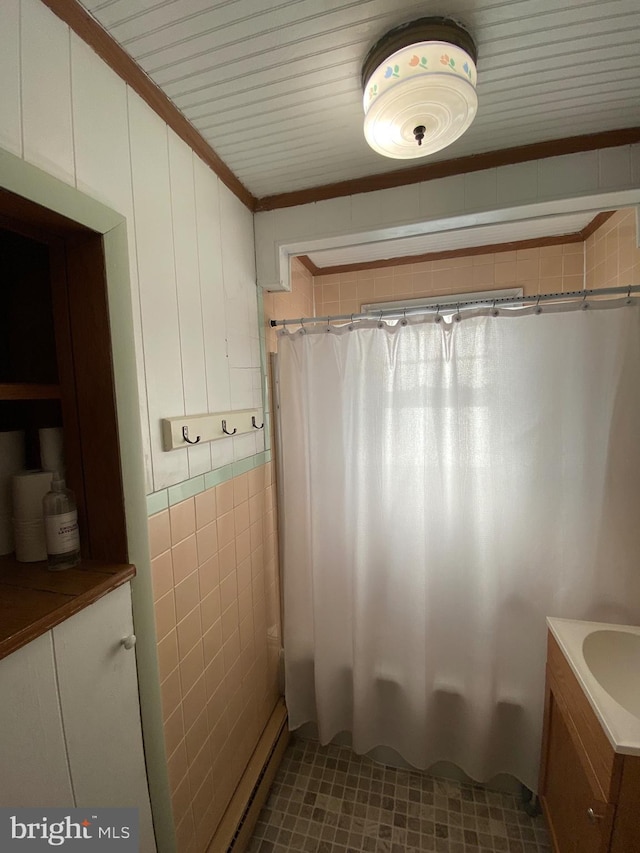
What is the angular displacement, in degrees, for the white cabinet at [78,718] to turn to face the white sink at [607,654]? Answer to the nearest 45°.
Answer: approximately 45° to its left

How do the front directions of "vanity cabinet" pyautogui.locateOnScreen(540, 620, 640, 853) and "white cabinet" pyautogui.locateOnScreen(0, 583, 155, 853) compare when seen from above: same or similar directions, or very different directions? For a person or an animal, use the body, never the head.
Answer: very different directions

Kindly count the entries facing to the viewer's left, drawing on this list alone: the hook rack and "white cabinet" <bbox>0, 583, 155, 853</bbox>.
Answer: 0

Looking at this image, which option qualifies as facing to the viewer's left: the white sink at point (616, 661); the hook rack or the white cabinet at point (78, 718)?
the white sink

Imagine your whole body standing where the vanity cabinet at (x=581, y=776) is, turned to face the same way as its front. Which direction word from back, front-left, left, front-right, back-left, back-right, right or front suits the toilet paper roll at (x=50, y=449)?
front-left

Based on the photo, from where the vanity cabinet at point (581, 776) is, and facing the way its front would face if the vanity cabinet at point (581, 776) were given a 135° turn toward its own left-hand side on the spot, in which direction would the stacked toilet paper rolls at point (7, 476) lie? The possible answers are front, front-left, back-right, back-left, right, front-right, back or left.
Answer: right

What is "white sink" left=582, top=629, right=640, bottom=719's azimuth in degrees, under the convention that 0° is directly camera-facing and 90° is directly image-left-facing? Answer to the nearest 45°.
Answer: approximately 90°

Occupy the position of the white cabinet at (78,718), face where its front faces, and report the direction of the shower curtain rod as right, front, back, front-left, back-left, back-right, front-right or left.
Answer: front-left

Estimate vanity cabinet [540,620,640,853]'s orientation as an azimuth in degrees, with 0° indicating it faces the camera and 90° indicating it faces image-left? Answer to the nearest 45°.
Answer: approximately 90°

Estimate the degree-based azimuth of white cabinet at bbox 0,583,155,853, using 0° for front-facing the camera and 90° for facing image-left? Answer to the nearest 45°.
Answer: approximately 315°

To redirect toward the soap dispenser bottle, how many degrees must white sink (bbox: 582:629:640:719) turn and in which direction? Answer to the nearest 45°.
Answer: approximately 45° to its left
